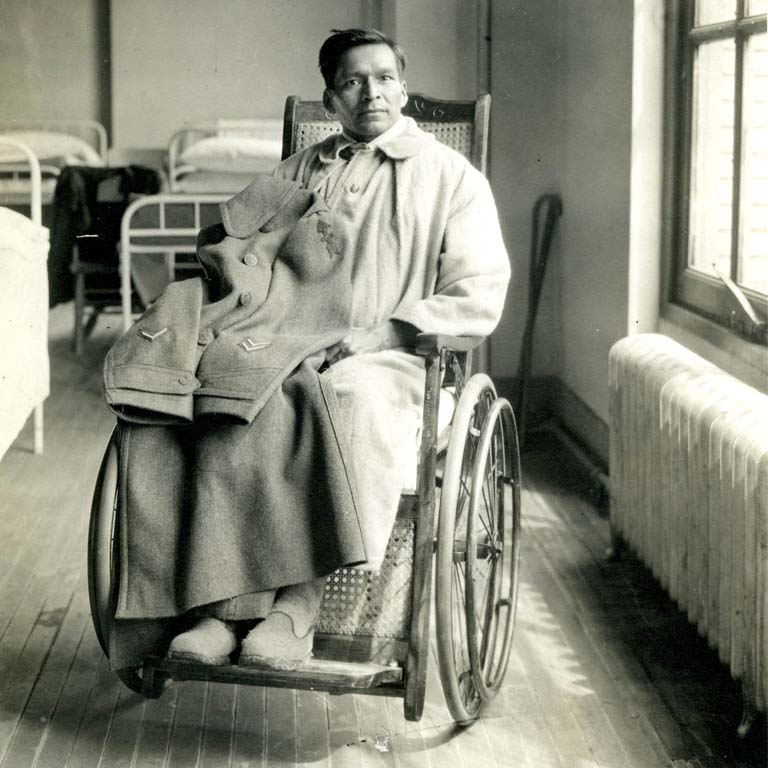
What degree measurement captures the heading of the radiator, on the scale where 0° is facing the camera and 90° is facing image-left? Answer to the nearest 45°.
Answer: approximately 45°

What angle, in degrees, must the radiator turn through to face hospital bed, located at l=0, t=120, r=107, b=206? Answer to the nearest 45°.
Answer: approximately 90° to its right

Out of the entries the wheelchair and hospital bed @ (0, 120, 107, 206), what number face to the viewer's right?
0

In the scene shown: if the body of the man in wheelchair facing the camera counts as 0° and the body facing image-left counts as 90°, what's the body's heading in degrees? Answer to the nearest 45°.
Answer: approximately 45°

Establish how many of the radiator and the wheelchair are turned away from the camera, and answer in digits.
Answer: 0

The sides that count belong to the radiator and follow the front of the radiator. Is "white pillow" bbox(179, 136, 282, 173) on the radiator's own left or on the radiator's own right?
on the radiator's own right

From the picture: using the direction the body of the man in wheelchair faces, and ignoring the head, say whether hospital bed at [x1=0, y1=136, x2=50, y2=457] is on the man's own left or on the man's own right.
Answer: on the man's own right
